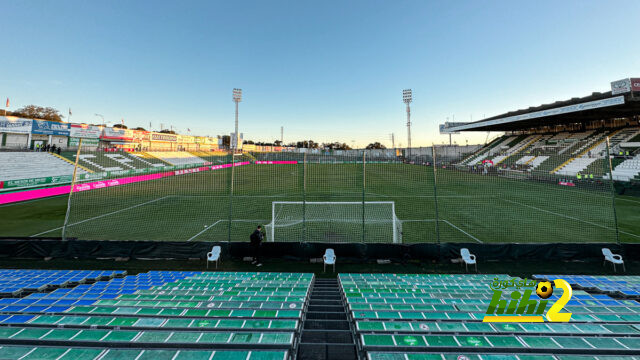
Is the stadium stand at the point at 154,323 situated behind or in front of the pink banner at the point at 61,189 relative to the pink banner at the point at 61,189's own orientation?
in front

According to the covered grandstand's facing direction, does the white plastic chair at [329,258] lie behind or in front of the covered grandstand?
in front

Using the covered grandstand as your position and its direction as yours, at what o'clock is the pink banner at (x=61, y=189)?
The pink banner is roughly at 12 o'clock from the covered grandstand.

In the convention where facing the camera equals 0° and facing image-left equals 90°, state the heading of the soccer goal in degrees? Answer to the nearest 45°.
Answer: approximately 180°
